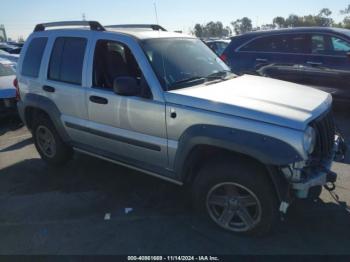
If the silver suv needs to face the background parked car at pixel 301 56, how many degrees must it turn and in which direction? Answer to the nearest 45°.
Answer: approximately 90° to its left

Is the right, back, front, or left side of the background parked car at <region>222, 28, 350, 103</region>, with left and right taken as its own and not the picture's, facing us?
right

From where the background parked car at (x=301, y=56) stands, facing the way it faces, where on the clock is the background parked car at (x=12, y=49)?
the background parked car at (x=12, y=49) is roughly at 7 o'clock from the background parked car at (x=301, y=56).

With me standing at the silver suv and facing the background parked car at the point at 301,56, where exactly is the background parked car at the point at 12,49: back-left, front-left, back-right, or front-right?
front-left

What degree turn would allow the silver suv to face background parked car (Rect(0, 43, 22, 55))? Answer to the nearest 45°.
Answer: approximately 180°

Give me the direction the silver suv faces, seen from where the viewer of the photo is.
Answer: facing the viewer and to the right of the viewer

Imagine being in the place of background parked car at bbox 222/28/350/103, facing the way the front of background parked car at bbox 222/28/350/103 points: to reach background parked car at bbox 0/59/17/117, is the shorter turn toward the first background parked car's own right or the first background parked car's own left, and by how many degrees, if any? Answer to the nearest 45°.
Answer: approximately 180°

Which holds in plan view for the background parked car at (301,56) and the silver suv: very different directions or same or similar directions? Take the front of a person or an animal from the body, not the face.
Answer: same or similar directions

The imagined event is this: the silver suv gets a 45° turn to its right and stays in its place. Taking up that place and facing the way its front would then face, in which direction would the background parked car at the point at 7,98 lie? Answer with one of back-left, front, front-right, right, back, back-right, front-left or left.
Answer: back-right
